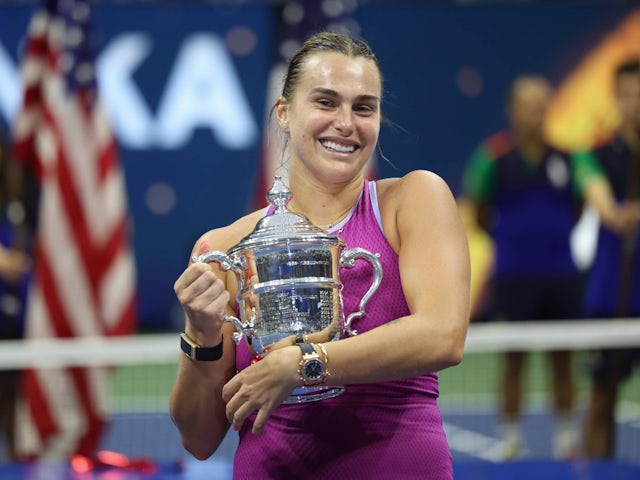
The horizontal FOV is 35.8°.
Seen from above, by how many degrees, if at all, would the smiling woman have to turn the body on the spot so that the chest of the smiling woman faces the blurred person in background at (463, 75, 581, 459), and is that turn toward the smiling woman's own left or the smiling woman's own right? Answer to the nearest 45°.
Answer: approximately 180°

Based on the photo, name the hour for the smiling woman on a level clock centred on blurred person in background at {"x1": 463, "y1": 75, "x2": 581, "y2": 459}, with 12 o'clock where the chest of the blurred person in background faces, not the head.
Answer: The smiling woman is roughly at 12 o'clock from the blurred person in background.

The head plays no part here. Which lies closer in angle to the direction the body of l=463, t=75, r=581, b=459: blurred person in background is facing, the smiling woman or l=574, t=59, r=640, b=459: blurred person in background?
the smiling woman

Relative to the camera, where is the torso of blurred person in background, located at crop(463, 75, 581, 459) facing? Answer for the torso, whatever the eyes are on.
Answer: toward the camera

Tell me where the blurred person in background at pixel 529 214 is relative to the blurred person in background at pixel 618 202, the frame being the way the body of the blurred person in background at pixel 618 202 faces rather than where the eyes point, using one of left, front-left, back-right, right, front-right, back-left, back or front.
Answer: right

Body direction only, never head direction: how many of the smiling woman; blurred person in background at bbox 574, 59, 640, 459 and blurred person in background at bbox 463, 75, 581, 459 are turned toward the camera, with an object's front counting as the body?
3

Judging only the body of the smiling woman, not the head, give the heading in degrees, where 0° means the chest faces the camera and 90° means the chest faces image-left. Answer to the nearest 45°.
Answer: approximately 0°

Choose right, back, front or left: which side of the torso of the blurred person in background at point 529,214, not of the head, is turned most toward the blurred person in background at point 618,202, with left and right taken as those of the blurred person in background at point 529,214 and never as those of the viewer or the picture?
left
